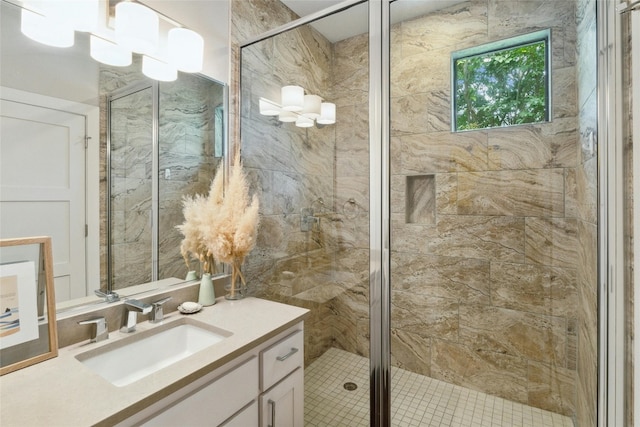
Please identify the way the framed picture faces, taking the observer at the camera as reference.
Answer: facing the viewer and to the right of the viewer

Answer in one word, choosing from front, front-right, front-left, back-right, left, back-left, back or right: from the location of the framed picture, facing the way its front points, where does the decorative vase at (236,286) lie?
front-left

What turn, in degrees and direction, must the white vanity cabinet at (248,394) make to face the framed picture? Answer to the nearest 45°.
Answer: approximately 135° to its right

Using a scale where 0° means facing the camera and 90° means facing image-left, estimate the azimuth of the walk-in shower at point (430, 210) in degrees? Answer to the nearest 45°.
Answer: approximately 45°

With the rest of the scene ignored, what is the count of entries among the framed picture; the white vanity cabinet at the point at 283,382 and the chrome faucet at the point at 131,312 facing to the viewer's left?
0

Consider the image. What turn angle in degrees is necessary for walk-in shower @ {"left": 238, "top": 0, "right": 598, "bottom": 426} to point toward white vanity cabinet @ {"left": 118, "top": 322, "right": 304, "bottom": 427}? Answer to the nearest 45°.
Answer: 0° — it already faces it

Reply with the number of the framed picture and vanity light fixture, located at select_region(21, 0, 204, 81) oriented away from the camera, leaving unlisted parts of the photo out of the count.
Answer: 0

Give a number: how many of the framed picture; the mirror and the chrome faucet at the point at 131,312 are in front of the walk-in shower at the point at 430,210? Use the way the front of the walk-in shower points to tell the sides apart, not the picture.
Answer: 3
